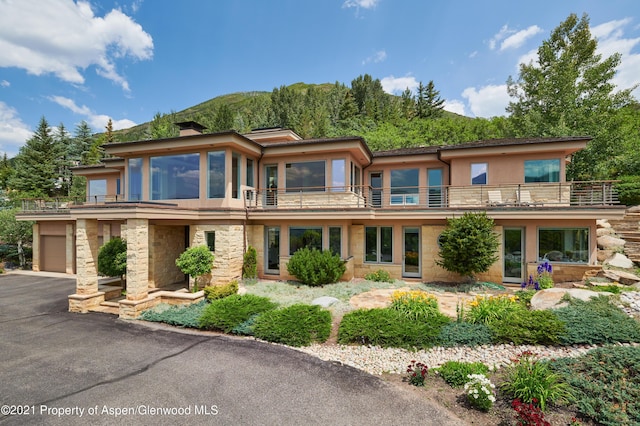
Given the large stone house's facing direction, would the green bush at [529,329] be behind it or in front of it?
in front

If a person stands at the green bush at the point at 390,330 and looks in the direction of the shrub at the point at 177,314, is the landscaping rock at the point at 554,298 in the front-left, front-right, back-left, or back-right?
back-right

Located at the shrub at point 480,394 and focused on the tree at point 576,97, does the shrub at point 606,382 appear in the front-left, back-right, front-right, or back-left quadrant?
front-right

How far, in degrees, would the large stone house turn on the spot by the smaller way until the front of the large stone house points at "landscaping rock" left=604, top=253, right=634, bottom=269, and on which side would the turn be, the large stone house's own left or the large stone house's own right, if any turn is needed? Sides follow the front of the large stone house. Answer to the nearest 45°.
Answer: approximately 90° to the large stone house's own left

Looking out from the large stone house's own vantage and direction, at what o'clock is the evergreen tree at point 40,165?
The evergreen tree is roughly at 4 o'clock from the large stone house.

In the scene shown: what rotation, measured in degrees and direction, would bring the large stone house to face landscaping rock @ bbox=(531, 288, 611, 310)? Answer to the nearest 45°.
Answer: approximately 45° to its left

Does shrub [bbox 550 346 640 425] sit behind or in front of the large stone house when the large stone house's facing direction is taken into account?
in front

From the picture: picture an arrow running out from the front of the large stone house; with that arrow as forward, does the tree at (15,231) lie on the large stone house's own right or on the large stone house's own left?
on the large stone house's own right

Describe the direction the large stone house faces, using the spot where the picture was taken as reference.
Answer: facing the viewer

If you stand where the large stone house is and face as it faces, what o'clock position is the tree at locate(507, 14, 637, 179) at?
The tree is roughly at 8 o'clock from the large stone house.

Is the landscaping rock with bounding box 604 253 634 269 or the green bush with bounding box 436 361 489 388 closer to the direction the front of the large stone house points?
the green bush

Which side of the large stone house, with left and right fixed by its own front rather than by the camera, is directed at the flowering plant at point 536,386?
front

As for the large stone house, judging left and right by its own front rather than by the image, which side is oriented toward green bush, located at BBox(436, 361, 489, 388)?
front

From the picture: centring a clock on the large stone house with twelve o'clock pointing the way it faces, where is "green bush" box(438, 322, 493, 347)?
The green bush is roughly at 11 o'clock from the large stone house.

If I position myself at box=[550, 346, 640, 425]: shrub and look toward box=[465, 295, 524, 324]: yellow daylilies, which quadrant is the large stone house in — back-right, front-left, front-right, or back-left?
front-left
